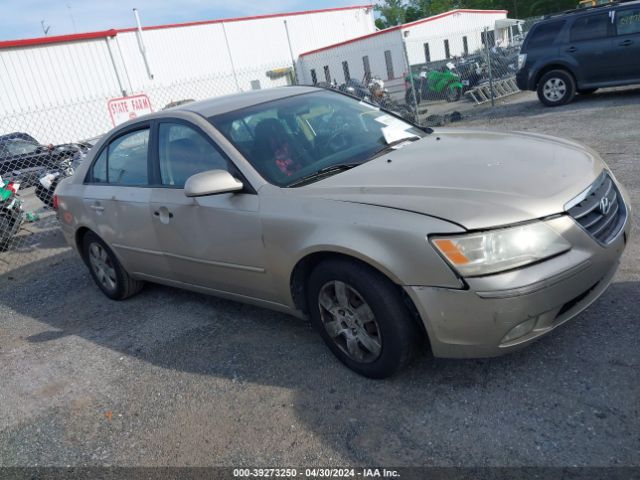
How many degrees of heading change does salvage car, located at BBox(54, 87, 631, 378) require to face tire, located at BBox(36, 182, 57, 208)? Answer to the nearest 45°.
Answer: approximately 180°

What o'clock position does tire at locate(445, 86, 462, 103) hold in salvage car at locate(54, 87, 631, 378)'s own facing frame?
The tire is roughly at 8 o'clock from the salvage car.

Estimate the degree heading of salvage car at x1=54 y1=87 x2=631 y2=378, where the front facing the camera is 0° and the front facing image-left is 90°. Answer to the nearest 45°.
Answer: approximately 315°

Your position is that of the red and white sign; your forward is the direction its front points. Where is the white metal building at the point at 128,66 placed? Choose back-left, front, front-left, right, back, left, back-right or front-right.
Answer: back

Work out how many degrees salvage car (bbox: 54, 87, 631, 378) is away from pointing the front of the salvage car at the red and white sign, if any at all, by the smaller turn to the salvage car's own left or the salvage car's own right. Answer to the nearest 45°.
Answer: approximately 180°
